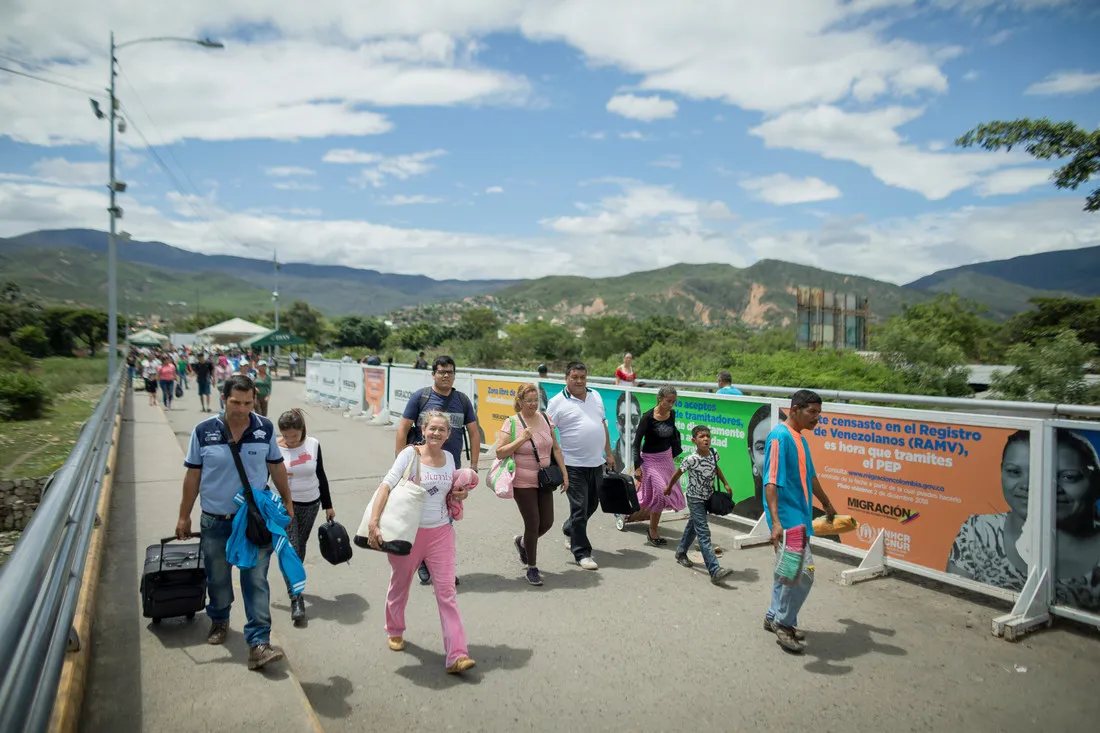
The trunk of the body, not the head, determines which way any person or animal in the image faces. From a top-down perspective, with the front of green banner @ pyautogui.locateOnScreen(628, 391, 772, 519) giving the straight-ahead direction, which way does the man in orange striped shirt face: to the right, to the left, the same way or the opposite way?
to the left

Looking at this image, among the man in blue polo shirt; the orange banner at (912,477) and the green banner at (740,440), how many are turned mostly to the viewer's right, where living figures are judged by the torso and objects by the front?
0

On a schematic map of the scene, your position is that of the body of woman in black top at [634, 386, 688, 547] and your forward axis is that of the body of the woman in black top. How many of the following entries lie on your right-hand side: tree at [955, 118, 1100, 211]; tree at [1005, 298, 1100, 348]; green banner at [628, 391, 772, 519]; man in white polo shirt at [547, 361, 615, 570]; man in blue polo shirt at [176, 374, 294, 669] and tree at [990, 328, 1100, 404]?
2

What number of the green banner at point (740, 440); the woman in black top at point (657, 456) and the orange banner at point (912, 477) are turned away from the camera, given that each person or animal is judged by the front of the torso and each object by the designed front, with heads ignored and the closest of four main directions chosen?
0

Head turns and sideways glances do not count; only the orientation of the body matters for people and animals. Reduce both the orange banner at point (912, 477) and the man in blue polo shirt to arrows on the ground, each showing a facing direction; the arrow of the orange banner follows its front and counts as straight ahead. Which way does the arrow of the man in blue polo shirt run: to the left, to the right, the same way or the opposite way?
to the left

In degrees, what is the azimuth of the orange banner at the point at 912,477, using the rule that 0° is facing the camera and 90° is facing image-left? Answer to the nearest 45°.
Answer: approximately 45°

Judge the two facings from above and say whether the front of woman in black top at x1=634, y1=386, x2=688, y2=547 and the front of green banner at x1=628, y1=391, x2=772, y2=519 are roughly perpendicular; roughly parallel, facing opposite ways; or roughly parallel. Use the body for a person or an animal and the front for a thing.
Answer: roughly perpendicular

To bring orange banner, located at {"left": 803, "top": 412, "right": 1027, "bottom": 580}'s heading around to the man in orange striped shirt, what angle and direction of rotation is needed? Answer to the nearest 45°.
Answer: approximately 45° to its left

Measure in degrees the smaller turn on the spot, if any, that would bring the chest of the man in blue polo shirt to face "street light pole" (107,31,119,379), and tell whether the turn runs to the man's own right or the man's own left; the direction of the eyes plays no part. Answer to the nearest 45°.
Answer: approximately 180°

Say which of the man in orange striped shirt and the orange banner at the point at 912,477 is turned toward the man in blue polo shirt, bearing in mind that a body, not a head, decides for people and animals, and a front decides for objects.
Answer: the orange banner

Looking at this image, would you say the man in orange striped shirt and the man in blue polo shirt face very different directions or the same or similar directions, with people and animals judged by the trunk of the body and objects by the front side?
same or similar directions

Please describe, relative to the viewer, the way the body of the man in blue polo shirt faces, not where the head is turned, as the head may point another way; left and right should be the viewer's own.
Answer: facing the viewer

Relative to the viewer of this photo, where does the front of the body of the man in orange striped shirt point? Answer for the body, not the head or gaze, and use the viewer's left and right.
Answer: facing the viewer and to the right of the viewer

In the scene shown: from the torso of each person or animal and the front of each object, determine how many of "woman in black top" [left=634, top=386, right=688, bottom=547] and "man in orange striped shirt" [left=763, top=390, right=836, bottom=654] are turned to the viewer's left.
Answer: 0

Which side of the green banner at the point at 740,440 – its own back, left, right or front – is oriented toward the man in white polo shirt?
front

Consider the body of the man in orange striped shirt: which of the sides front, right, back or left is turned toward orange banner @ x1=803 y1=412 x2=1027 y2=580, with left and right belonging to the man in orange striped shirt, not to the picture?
left

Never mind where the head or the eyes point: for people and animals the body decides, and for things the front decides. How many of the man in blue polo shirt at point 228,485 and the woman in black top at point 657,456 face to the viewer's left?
0
